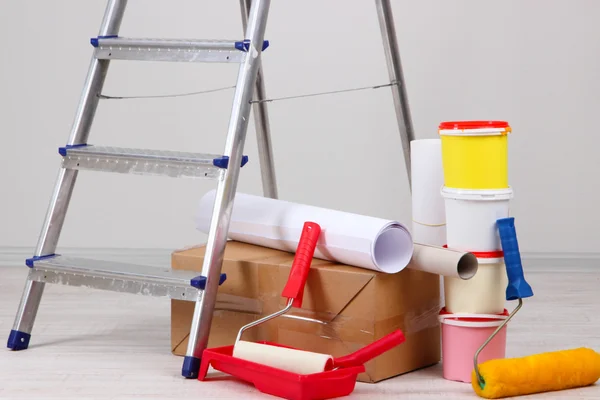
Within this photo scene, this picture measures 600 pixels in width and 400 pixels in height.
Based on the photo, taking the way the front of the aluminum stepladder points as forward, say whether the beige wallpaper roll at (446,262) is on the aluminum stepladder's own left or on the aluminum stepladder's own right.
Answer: on the aluminum stepladder's own left

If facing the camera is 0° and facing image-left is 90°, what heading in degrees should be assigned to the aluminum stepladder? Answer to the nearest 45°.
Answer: approximately 45°

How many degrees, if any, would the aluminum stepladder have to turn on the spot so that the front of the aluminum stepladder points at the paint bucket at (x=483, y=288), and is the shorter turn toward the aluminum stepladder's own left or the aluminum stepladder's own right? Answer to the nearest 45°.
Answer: approximately 135° to the aluminum stepladder's own left

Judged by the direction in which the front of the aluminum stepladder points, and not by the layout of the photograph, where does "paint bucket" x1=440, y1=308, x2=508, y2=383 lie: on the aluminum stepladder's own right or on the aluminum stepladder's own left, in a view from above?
on the aluminum stepladder's own left

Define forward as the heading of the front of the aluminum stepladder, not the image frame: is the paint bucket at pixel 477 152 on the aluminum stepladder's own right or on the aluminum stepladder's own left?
on the aluminum stepladder's own left

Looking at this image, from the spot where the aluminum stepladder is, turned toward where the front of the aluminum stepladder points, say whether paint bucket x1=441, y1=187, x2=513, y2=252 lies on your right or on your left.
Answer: on your left

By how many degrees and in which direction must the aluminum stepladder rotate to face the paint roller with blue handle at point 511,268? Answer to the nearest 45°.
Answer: approximately 135° to its left
